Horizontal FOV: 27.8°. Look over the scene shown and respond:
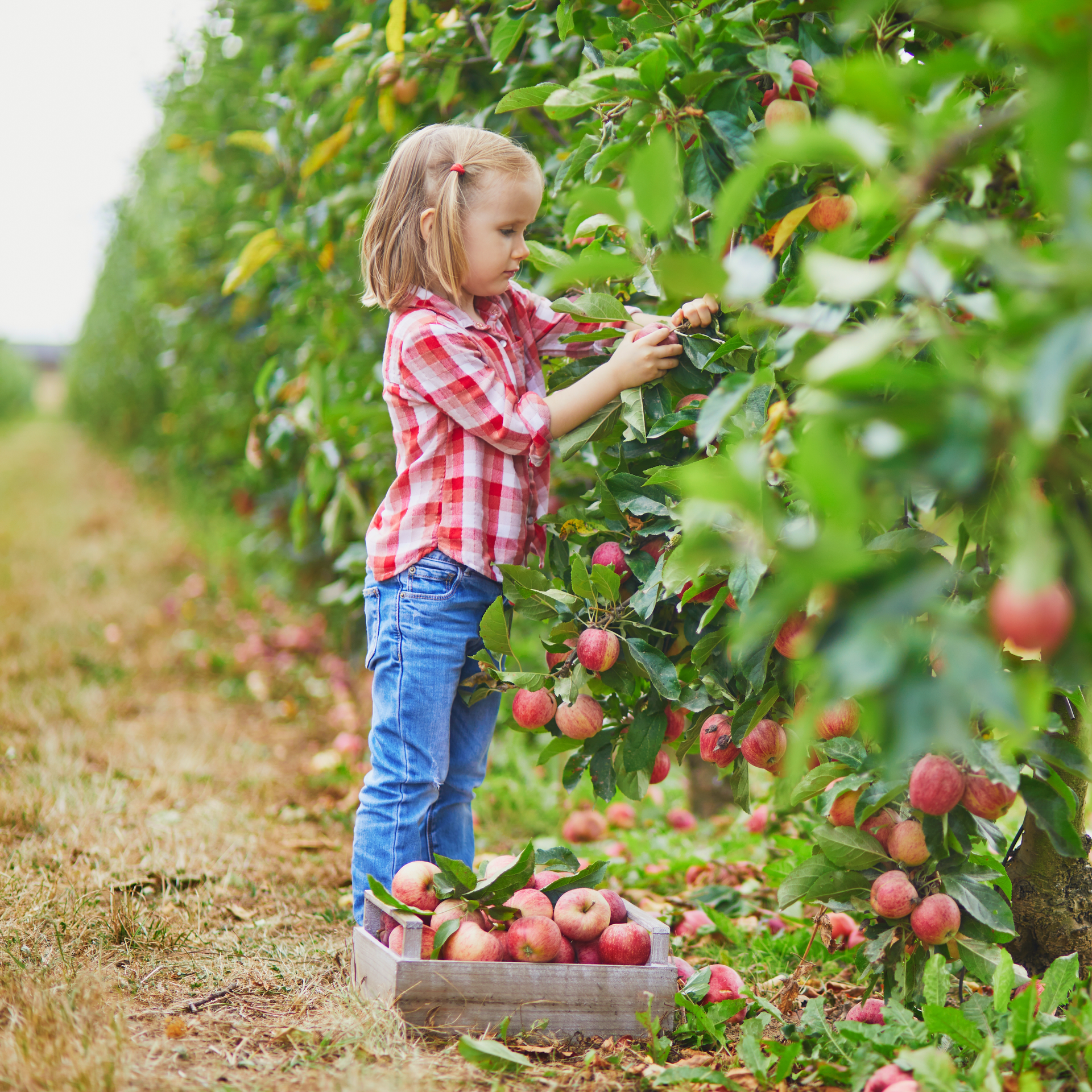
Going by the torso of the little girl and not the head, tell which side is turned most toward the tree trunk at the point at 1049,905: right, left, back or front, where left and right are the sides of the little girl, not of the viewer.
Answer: front

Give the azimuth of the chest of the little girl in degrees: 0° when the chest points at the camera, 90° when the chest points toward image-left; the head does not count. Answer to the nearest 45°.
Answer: approximately 270°

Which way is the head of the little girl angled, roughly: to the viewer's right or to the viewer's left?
to the viewer's right

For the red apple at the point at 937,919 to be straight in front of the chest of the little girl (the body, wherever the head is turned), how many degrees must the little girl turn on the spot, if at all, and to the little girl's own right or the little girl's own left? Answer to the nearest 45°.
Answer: approximately 45° to the little girl's own right
